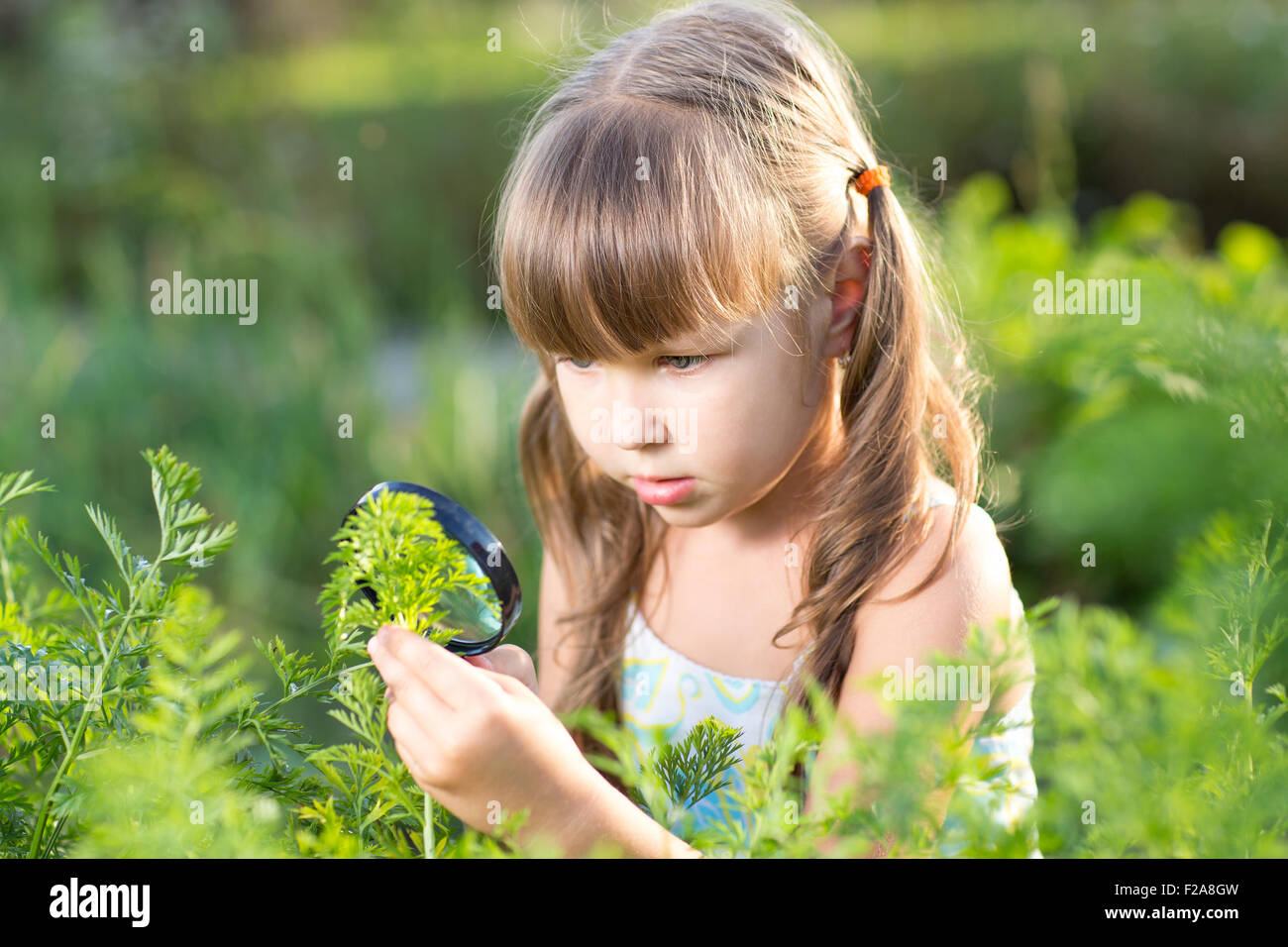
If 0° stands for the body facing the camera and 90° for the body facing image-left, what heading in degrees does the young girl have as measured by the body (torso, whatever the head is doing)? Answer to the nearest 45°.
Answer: approximately 45°
